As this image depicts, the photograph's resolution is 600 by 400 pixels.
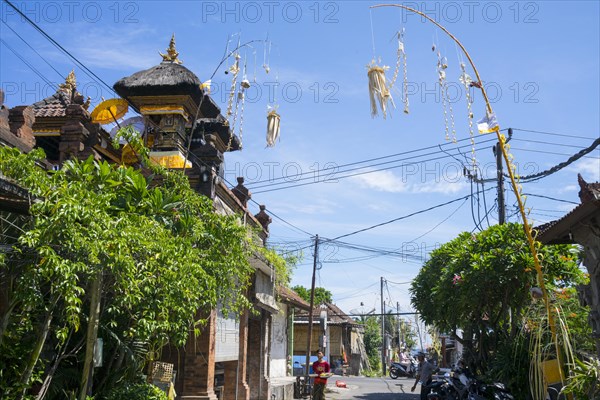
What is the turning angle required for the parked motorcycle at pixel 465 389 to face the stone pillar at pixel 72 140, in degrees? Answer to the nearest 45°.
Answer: approximately 45° to its left

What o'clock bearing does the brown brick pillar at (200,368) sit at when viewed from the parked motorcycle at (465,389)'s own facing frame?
The brown brick pillar is roughly at 11 o'clock from the parked motorcycle.

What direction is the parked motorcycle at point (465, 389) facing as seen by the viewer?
to the viewer's left

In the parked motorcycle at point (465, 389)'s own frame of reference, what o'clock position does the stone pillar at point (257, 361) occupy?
The stone pillar is roughly at 1 o'clock from the parked motorcycle.

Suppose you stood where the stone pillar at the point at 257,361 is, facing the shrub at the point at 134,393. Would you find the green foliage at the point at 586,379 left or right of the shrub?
left
